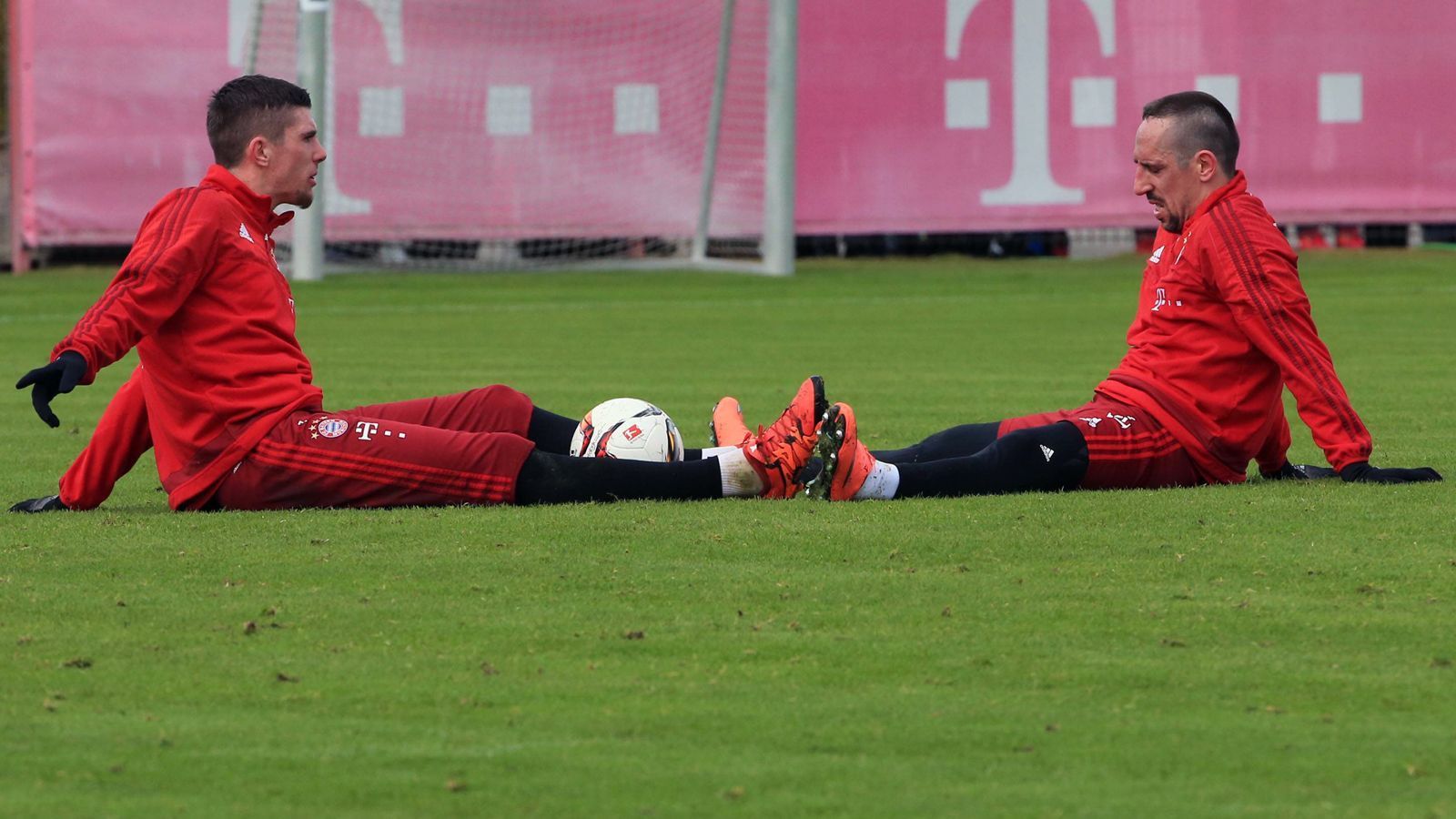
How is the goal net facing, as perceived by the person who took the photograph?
facing the viewer

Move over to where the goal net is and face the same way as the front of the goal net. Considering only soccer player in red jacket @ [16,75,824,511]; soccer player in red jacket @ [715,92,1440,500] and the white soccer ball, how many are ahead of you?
3

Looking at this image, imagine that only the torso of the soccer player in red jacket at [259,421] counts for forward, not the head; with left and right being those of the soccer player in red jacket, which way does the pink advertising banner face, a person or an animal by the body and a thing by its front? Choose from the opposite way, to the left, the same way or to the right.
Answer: to the right

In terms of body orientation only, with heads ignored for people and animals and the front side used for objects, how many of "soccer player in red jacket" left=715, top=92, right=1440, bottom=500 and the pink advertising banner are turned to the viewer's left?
1

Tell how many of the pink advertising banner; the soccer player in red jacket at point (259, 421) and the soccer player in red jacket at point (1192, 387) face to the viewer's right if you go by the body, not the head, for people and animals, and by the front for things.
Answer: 1

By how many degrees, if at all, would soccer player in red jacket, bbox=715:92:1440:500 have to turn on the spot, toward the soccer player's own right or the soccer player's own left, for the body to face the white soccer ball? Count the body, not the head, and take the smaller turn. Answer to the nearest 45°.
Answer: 0° — they already face it

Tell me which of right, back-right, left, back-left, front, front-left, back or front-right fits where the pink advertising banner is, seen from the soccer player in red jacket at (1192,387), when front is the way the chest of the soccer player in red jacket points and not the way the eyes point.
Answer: right

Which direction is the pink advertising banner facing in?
toward the camera

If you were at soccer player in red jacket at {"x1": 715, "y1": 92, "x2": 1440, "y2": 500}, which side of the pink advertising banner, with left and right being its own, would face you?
front

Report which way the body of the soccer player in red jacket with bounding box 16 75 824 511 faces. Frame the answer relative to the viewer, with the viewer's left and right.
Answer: facing to the right of the viewer

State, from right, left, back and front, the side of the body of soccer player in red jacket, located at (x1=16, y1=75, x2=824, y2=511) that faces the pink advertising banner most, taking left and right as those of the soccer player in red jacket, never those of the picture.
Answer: left

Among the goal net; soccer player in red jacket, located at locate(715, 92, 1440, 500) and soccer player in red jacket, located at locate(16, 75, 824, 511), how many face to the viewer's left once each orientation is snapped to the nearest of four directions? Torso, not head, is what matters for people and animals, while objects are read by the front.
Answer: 1

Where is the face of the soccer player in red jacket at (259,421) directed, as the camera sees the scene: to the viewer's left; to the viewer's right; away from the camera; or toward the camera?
to the viewer's right

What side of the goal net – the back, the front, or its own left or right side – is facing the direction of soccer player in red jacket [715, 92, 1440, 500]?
front

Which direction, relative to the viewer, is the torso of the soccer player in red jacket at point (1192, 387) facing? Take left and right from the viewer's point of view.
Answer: facing to the left of the viewer

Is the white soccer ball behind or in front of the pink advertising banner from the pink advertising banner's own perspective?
in front

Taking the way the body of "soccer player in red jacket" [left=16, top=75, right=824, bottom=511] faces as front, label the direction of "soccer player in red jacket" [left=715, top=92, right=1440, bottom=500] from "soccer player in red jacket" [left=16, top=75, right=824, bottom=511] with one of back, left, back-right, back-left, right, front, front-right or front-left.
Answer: front

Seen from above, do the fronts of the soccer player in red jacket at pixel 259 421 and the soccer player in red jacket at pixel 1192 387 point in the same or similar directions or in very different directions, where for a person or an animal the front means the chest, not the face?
very different directions
